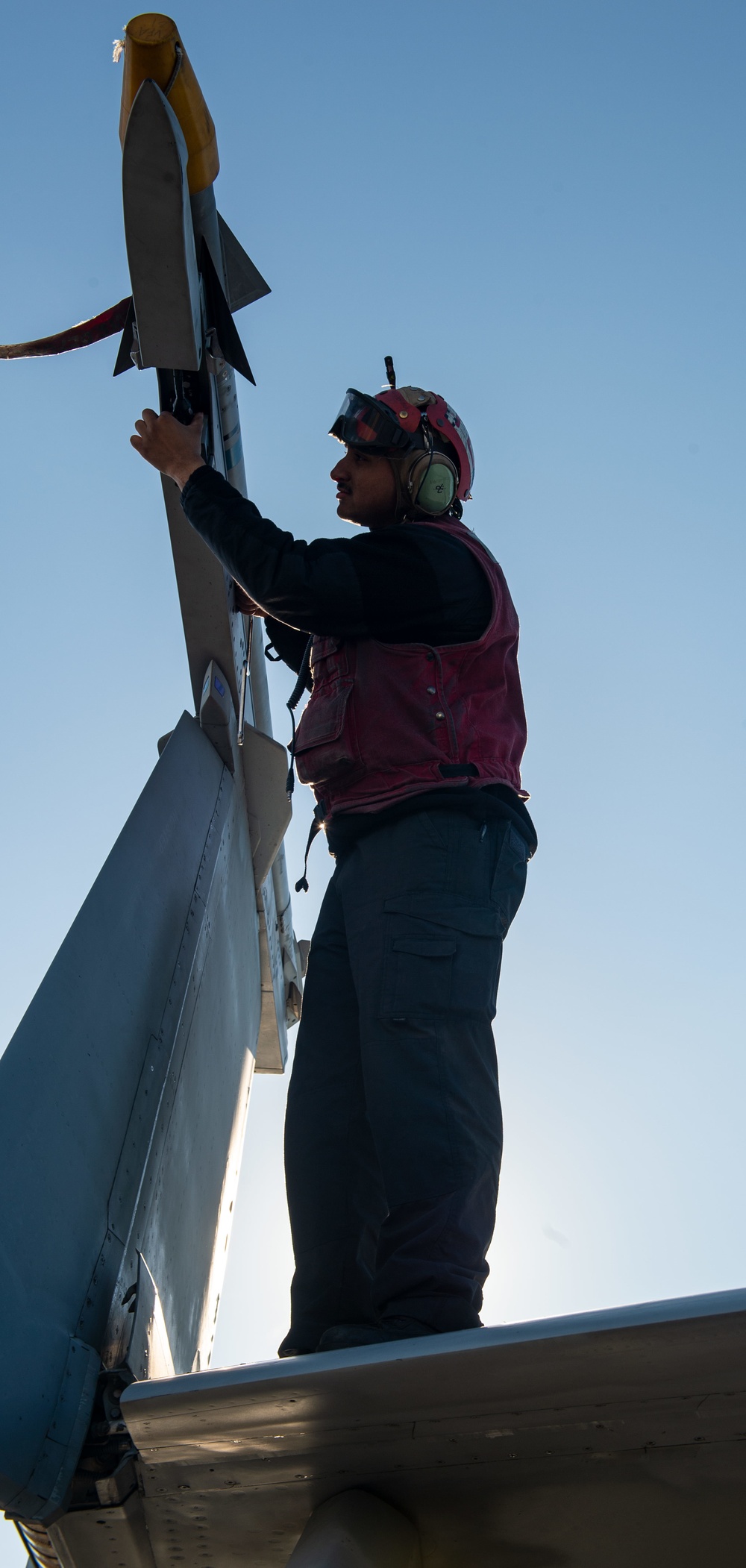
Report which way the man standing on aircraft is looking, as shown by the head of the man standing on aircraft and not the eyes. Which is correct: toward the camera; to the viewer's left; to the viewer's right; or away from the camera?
to the viewer's left

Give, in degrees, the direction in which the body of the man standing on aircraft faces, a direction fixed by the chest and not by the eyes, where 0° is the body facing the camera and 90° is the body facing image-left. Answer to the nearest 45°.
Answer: approximately 90°
